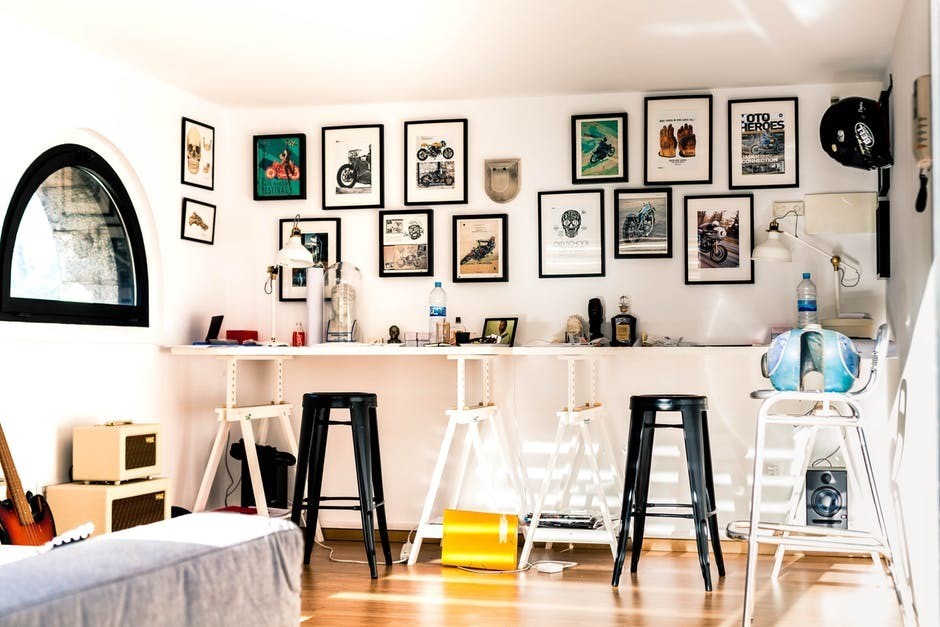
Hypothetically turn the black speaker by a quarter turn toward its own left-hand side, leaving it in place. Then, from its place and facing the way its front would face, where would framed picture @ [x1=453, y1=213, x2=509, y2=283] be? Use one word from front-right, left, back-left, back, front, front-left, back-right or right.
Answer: back

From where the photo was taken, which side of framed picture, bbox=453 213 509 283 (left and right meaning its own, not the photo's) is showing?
front

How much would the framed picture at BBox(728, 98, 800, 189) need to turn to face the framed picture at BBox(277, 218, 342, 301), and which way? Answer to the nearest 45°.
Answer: approximately 90° to its right

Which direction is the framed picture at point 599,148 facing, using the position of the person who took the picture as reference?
facing the viewer

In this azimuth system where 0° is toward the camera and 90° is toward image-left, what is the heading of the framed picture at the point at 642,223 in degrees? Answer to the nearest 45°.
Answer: approximately 0°

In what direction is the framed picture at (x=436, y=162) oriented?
toward the camera

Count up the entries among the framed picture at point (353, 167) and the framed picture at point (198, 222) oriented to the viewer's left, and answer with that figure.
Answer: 0

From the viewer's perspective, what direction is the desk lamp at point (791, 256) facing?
to the viewer's left

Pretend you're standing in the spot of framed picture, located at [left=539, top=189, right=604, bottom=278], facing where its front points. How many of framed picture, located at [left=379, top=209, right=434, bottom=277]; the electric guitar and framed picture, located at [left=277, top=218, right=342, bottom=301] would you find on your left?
0

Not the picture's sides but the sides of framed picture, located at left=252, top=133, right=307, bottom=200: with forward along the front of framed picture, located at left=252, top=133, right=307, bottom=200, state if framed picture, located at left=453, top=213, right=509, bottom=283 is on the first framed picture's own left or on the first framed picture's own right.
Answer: on the first framed picture's own left
